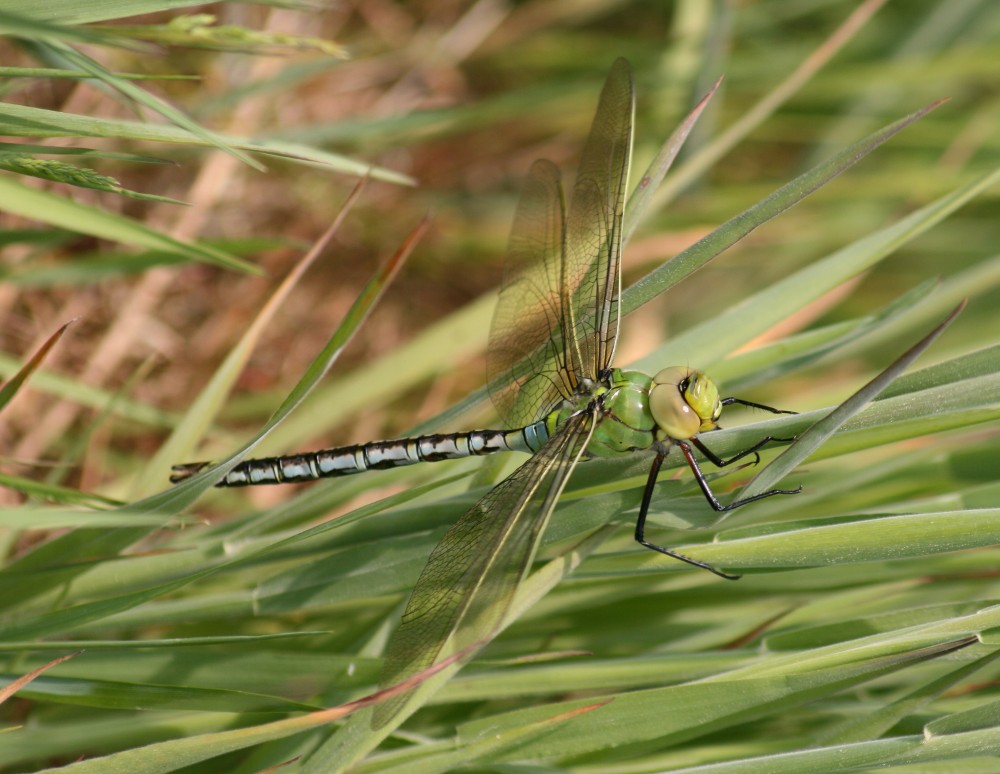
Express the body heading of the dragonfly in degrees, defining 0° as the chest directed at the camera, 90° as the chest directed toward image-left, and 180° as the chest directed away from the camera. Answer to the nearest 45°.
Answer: approximately 270°

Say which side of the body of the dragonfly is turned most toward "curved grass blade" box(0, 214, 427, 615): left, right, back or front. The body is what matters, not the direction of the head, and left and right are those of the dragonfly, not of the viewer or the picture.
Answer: back

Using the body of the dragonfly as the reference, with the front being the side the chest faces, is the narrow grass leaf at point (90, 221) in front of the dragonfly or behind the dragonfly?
behind

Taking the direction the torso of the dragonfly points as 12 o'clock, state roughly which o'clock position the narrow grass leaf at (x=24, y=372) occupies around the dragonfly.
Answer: The narrow grass leaf is roughly at 5 o'clock from the dragonfly.

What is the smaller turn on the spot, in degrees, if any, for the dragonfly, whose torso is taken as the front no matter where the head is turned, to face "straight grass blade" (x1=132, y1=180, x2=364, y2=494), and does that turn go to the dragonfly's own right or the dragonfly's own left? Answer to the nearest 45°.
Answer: approximately 180°

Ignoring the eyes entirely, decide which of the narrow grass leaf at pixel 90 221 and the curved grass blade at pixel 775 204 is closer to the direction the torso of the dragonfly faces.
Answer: the curved grass blade
